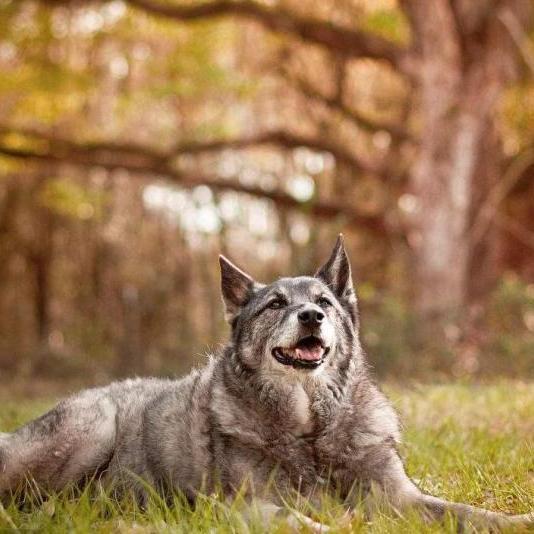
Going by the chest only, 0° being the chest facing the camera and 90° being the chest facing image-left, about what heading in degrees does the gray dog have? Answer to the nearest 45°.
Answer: approximately 315°

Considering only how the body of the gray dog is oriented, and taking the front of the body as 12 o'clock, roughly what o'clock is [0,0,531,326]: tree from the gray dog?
The tree is roughly at 8 o'clock from the gray dog.
